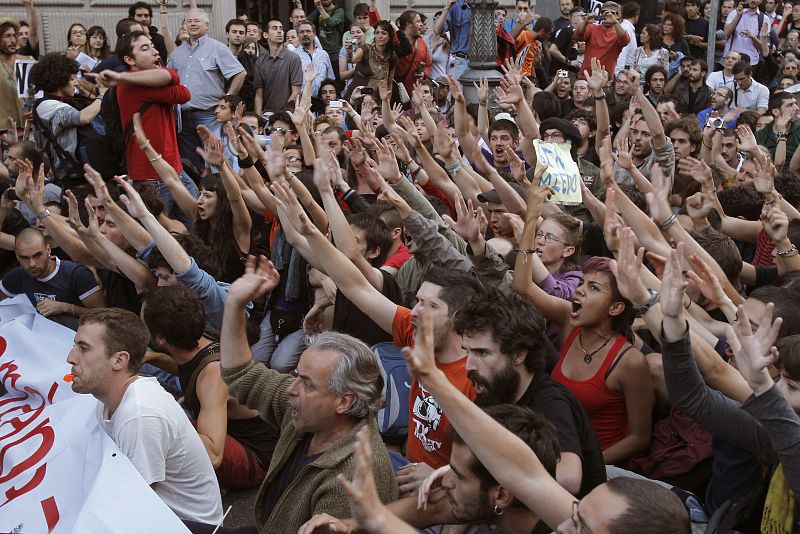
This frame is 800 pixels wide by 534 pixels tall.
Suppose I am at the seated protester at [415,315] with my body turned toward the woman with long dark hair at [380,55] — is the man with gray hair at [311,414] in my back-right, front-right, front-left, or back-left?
back-left

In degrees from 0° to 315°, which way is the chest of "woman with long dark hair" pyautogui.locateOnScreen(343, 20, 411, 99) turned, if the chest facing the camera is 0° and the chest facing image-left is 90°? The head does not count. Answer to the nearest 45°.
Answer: approximately 45°

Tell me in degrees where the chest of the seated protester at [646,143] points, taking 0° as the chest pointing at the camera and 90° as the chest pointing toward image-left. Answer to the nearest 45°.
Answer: approximately 45°

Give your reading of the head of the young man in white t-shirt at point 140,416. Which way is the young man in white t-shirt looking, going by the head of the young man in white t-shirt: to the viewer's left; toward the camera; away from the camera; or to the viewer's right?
to the viewer's left

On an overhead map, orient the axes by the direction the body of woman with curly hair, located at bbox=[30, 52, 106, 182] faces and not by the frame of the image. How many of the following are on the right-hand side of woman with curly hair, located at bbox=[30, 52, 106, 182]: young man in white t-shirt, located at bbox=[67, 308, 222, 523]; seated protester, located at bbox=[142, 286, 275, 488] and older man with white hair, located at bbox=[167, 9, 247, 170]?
2

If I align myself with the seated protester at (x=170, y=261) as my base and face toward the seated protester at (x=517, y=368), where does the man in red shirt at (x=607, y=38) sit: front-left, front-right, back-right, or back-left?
back-left

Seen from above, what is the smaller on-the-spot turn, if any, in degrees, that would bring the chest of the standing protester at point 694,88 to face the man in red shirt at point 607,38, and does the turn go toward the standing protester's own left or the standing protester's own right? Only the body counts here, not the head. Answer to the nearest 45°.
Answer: approximately 90° to the standing protester's own right
